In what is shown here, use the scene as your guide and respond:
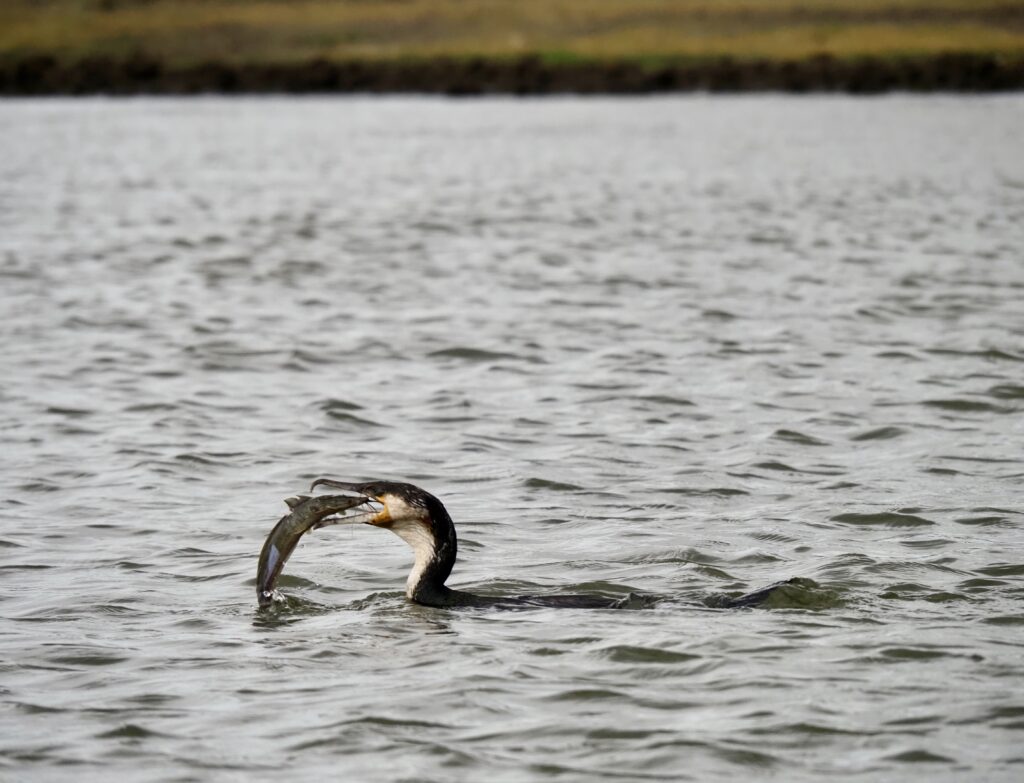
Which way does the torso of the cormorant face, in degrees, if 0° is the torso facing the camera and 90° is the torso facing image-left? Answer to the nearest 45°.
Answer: approximately 90°
